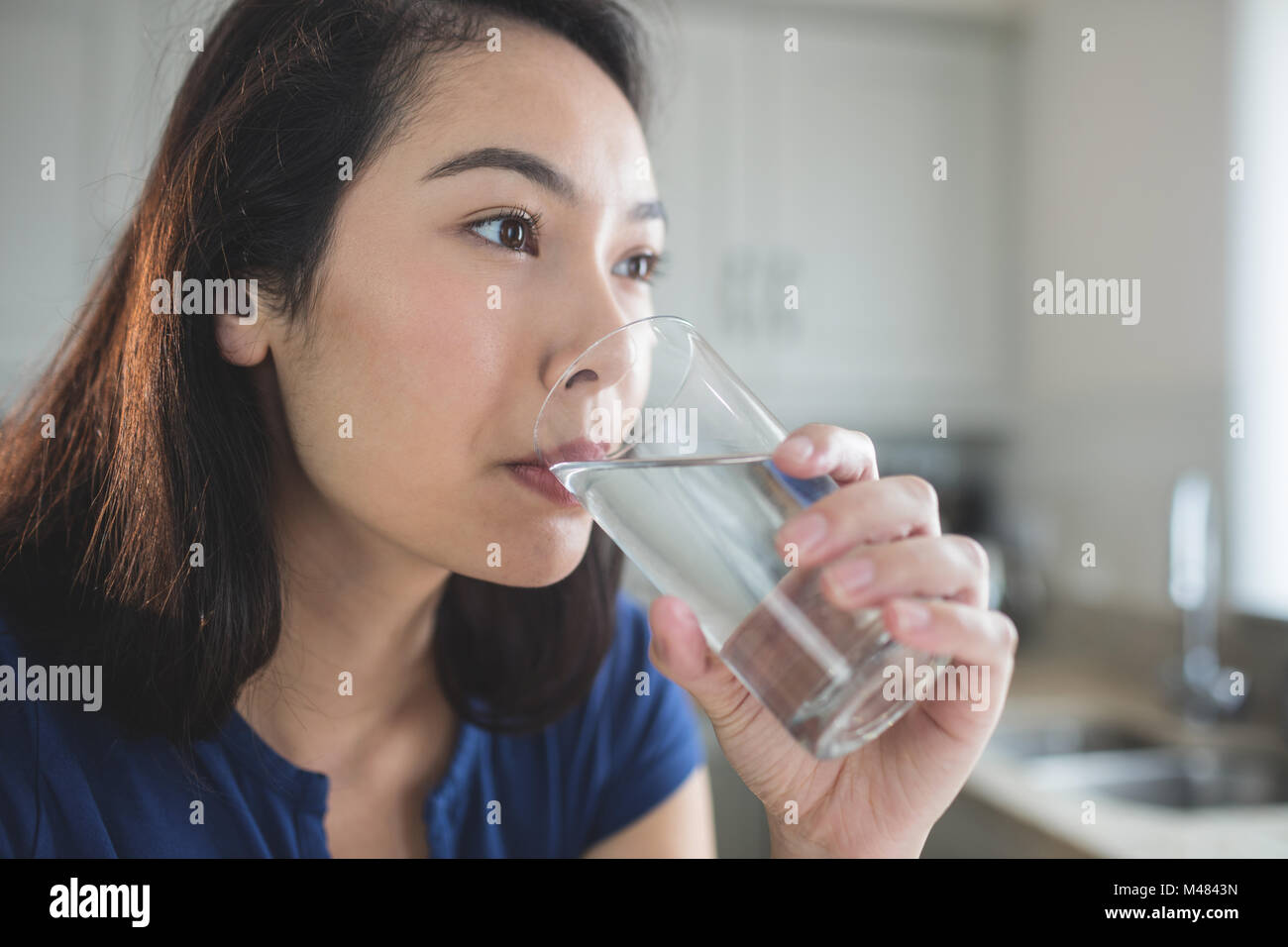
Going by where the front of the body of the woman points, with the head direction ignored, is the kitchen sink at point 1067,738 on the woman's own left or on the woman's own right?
on the woman's own left

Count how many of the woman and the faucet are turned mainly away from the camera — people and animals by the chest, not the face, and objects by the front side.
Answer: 0

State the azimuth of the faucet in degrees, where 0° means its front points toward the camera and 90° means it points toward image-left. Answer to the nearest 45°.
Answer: approximately 0°

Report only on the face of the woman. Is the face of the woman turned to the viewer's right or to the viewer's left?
to the viewer's right

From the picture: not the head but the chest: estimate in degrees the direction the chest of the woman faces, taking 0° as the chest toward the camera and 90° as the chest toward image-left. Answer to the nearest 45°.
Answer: approximately 315°

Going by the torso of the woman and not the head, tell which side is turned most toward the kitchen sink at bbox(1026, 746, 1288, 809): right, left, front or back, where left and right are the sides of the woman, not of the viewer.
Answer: left

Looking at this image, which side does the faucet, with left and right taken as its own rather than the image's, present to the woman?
front

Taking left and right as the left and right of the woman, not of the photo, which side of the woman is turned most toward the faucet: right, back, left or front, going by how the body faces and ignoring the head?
left
